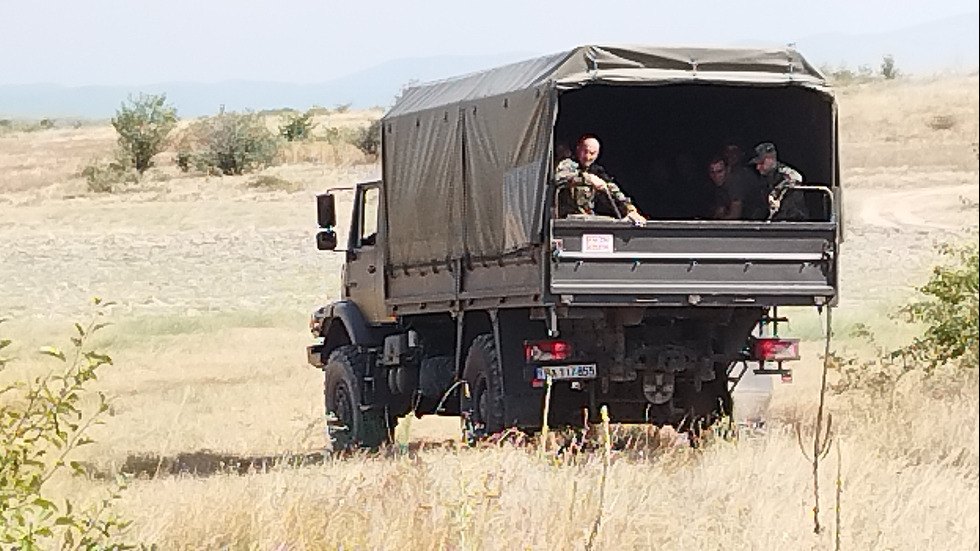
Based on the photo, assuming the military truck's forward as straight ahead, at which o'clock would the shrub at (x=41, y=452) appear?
The shrub is roughly at 8 o'clock from the military truck.

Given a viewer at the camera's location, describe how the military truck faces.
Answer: facing away from the viewer and to the left of the viewer

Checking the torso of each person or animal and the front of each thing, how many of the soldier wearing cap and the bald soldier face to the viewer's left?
1

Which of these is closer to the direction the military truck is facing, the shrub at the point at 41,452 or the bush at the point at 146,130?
the bush

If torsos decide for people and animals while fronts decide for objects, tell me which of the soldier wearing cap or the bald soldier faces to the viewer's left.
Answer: the soldier wearing cap

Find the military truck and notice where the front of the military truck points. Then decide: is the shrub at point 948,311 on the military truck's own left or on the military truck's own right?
on the military truck's own right
